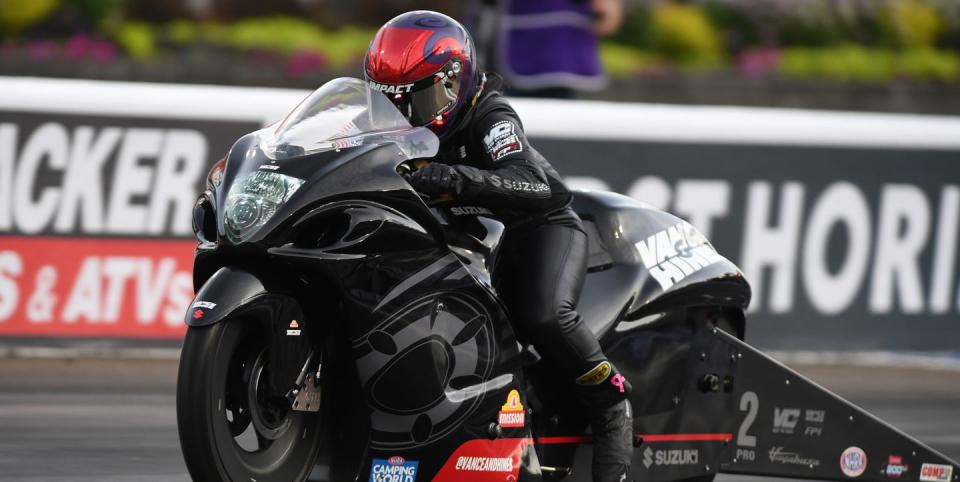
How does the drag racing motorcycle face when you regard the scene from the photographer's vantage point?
facing the viewer and to the left of the viewer

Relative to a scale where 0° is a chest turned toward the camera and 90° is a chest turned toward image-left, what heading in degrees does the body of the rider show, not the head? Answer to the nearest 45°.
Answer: approximately 45°

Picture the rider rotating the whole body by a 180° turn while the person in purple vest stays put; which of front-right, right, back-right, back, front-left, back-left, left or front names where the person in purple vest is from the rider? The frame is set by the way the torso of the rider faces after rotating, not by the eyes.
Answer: front-left

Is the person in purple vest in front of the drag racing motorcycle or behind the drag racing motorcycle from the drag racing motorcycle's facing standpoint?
behind
